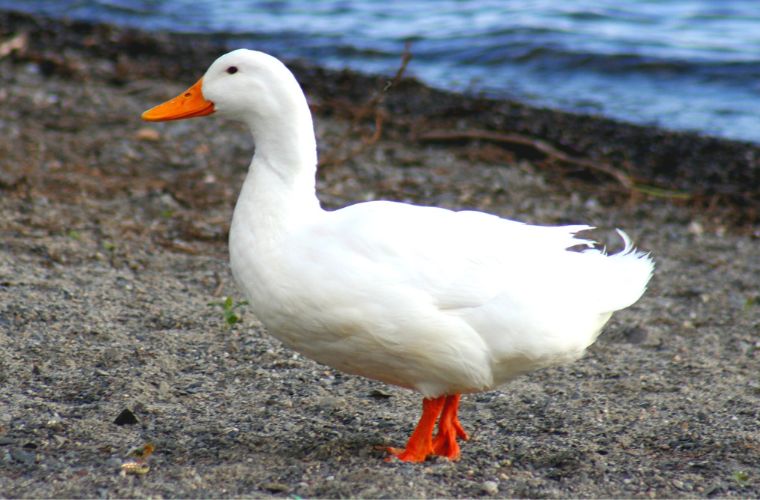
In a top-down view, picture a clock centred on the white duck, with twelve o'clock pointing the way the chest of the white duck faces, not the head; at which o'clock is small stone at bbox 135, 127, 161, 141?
The small stone is roughly at 2 o'clock from the white duck.

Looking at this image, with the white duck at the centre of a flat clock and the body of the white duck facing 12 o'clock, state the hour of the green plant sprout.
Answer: The green plant sprout is roughly at 2 o'clock from the white duck.

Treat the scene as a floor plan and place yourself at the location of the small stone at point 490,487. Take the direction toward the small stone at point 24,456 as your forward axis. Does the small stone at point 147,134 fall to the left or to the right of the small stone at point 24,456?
right

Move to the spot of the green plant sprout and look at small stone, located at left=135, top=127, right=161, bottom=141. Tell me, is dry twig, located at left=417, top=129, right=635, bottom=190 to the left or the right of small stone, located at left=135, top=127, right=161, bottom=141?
right

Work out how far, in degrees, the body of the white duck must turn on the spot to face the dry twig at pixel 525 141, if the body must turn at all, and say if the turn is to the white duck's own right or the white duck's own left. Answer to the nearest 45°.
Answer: approximately 90° to the white duck's own right

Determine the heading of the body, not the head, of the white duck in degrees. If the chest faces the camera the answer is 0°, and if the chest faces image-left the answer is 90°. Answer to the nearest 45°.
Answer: approximately 90°

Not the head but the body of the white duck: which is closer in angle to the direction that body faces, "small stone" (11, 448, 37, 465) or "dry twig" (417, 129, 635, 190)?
the small stone

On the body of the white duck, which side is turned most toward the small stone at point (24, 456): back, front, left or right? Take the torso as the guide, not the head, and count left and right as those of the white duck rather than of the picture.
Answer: front
